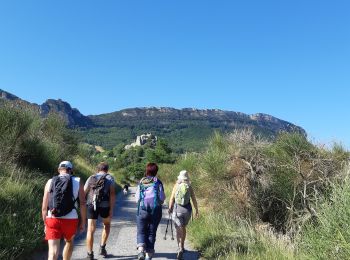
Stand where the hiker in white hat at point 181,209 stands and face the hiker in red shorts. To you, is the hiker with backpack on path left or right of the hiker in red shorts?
right

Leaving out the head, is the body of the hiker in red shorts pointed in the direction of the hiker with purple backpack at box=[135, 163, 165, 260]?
no

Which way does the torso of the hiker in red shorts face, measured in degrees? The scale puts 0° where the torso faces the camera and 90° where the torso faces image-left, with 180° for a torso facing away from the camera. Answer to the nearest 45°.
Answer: approximately 180°

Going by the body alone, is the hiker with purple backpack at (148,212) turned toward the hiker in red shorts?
no

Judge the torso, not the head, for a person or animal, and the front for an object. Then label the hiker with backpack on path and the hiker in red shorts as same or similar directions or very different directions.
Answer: same or similar directions

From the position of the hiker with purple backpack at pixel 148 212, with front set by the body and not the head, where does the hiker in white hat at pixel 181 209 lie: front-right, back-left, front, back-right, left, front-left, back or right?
front-right

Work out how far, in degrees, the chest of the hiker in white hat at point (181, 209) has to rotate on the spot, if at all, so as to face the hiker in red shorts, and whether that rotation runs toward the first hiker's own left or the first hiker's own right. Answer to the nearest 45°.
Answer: approximately 135° to the first hiker's own left

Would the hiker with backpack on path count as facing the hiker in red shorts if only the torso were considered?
no

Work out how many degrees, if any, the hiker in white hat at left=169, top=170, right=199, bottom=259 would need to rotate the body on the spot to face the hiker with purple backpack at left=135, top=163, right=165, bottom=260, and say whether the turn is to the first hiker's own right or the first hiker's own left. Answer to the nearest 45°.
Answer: approximately 135° to the first hiker's own left

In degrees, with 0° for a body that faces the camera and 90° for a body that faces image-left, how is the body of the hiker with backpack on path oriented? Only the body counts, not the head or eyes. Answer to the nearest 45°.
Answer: approximately 180°

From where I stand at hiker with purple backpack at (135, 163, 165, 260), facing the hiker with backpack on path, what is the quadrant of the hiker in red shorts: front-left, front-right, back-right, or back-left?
front-left

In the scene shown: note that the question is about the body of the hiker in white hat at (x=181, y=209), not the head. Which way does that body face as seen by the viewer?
away from the camera

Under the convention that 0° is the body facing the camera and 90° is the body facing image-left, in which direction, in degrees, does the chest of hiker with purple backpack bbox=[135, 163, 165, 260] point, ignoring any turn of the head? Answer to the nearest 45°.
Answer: approximately 180°

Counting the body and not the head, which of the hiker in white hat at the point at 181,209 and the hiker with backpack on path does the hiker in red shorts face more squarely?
the hiker with backpack on path

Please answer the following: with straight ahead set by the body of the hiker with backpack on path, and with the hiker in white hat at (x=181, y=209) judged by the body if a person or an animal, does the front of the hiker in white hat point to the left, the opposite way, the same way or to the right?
the same way

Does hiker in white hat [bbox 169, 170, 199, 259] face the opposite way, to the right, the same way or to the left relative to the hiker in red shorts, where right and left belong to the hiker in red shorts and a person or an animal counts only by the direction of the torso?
the same way
